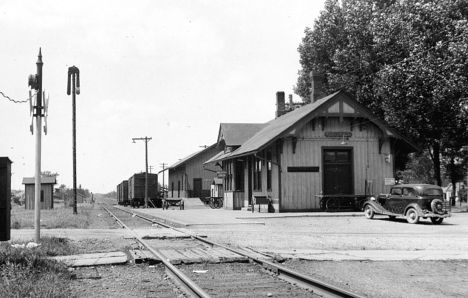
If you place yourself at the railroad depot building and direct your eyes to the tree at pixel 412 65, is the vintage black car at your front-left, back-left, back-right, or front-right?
back-right

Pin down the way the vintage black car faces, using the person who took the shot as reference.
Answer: facing away from the viewer and to the left of the viewer

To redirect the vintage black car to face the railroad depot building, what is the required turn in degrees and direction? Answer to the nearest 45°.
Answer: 0° — it already faces it

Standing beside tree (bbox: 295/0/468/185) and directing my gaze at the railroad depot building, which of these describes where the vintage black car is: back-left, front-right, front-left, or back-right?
front-left

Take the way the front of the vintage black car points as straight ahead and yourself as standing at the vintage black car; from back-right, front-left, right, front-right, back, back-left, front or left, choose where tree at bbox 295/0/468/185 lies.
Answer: front-right

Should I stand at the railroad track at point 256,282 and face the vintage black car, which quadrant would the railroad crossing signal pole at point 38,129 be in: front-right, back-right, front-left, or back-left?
front-left
